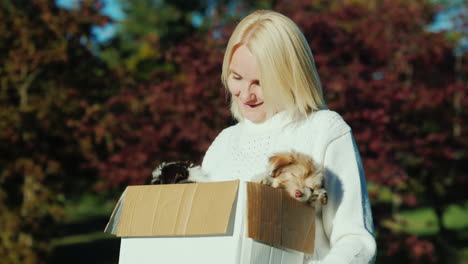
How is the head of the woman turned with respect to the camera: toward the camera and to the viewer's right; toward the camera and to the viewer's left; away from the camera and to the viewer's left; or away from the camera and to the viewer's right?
toward the camera and to the viewer's left

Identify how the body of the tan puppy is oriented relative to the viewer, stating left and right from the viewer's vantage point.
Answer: facing the viewer

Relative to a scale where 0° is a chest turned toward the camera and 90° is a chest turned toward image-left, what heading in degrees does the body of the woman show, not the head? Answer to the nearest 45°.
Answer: approximately 45°
